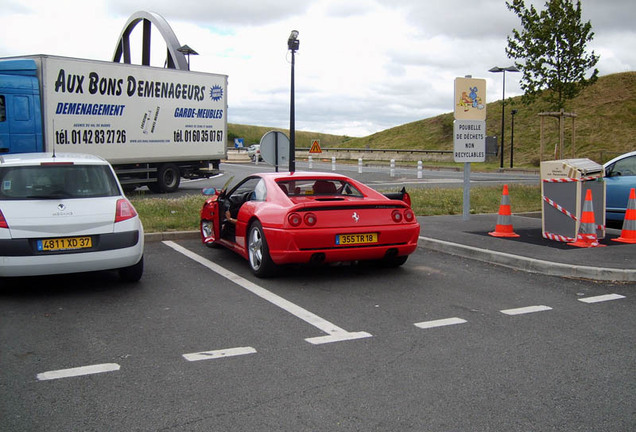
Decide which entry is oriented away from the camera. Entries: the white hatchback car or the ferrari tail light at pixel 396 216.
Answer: the white hatchback car

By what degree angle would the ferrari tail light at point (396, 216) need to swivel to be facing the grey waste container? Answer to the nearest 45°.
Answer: approximately 135° to its left

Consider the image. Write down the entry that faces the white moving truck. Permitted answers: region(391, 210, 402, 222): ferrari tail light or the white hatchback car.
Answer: the white hatchback car

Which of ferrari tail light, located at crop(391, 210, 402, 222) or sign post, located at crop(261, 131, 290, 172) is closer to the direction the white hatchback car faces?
the sign post

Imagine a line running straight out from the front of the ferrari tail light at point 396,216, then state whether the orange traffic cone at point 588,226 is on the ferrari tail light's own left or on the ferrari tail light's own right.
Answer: on the ferrari tail light's own left

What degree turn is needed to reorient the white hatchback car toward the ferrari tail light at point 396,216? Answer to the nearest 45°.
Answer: approximately 90° to its right

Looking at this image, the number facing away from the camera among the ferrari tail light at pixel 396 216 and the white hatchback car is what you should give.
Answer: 1

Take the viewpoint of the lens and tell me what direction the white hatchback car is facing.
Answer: facing away from the viewer

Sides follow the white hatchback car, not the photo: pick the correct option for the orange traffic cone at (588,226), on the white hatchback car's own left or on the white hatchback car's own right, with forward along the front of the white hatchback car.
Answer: on the white hatchback car's own right

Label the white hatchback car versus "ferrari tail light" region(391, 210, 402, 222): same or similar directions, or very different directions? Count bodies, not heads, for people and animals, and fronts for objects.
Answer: very different directions

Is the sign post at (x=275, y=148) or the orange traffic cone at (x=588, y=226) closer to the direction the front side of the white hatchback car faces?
the sign post

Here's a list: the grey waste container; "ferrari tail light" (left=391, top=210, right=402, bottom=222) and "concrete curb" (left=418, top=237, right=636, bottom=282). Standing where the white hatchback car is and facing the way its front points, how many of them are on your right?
3

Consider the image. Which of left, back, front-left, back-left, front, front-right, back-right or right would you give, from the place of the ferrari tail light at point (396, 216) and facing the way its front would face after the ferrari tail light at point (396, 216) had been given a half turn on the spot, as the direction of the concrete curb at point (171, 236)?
front-left

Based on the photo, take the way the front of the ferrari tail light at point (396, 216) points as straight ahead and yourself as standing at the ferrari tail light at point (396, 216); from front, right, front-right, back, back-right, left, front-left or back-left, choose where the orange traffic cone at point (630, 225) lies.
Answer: back-left
